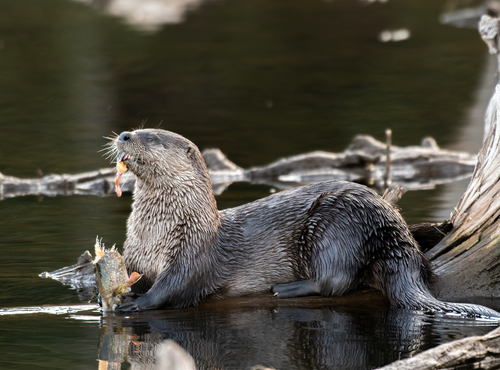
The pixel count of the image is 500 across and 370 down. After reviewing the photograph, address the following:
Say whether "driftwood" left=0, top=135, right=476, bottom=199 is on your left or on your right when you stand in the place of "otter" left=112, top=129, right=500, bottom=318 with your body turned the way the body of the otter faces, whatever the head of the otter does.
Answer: on your right

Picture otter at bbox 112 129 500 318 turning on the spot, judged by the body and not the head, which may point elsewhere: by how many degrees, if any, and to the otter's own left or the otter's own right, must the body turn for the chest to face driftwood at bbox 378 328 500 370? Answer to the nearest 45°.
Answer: approximately 135° to the otter's own left

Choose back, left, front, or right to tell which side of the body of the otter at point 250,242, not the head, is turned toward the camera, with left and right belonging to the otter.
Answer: left

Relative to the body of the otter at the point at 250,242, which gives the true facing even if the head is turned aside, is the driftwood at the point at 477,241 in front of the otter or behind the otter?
behind
